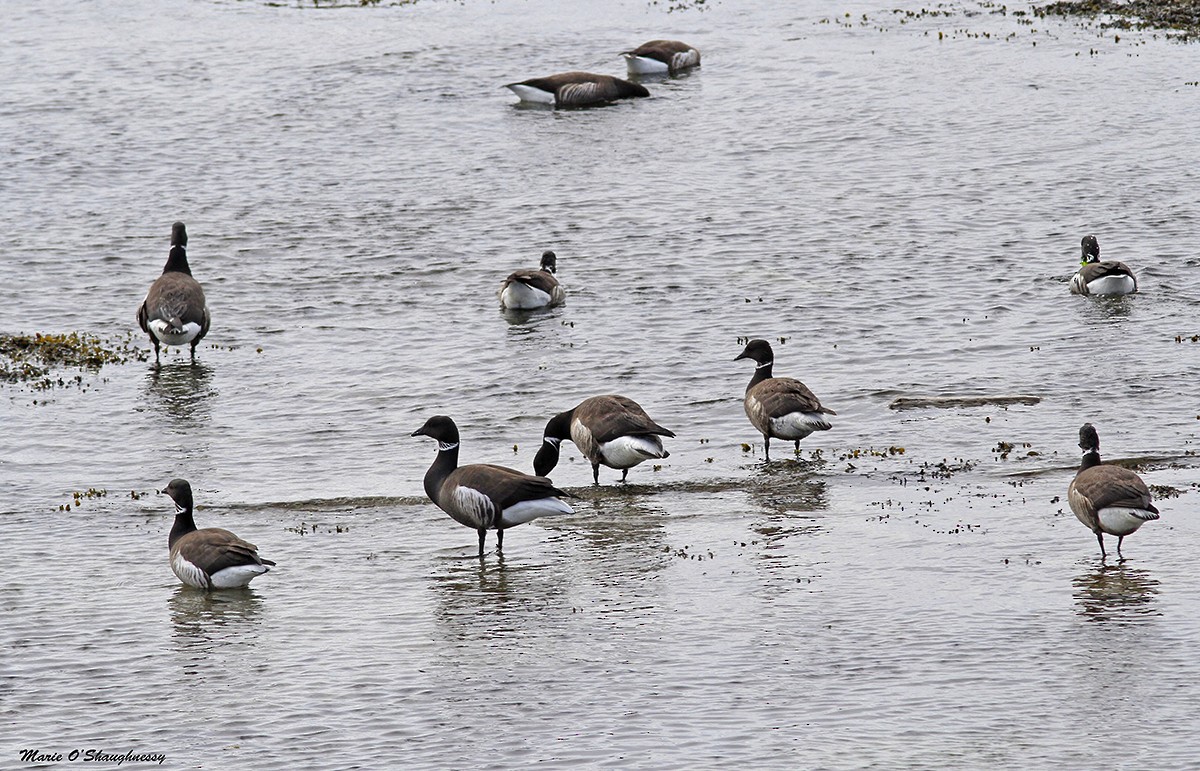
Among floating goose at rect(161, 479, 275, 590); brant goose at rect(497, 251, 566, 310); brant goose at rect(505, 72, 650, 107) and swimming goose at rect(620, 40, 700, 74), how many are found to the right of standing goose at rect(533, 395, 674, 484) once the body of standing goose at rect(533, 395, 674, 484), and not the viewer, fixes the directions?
3

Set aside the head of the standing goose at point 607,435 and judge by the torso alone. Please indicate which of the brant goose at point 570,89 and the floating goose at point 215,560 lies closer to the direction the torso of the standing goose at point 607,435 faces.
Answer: the floating goose

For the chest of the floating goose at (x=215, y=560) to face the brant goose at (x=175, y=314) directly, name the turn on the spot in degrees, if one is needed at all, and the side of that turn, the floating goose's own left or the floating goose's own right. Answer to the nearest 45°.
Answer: approximately 90° to the floating goose's own right

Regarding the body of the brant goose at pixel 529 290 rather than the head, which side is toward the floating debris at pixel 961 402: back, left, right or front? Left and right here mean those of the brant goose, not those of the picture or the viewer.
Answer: right

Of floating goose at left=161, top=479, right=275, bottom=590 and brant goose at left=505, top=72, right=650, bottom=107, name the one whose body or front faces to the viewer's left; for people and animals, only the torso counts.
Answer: the floating goose

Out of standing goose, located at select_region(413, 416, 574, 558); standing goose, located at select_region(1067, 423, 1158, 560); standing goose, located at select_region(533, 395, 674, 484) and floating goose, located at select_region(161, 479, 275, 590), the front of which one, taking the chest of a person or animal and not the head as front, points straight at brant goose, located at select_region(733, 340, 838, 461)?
standing goose, located at select_region(1067, 423, 1158, 560)

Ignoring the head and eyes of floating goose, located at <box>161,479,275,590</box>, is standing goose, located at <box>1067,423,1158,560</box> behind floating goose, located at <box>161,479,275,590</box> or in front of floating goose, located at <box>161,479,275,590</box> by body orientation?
behind

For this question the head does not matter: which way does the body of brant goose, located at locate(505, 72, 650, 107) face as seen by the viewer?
to the viewer's right

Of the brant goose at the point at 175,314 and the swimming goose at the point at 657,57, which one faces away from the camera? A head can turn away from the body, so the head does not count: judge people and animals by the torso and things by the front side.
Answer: the brant goose

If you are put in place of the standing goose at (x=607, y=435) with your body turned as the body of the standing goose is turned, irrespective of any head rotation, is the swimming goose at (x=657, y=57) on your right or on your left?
on your right

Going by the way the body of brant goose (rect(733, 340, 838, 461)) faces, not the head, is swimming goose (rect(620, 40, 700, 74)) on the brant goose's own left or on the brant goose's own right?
on the brant goose's own right

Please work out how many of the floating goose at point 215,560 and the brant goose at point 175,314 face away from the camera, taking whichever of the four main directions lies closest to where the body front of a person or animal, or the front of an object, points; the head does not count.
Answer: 1

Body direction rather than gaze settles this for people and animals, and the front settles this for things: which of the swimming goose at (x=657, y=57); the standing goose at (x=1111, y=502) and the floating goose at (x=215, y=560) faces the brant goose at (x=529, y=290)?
the standing goose at (x=1111, y=502)

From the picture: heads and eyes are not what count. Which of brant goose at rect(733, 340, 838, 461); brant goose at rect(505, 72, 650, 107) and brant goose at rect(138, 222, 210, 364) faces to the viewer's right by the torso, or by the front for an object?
brant goose at rect(505, 72, 650, 107)

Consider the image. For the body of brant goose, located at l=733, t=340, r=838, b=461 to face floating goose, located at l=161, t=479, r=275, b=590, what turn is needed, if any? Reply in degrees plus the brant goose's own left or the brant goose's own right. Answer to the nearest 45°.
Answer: approximately 45° to the brant goose's own left

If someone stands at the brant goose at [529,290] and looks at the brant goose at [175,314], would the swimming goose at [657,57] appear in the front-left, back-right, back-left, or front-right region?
back-right

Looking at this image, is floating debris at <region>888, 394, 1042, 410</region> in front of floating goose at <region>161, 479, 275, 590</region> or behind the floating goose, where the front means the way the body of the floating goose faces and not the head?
behind

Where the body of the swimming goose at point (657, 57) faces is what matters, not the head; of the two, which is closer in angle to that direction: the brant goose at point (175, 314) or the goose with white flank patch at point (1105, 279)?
the goose with white flank patch

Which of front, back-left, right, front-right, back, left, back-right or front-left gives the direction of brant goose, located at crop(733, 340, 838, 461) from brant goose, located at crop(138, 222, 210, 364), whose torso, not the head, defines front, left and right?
back-right
